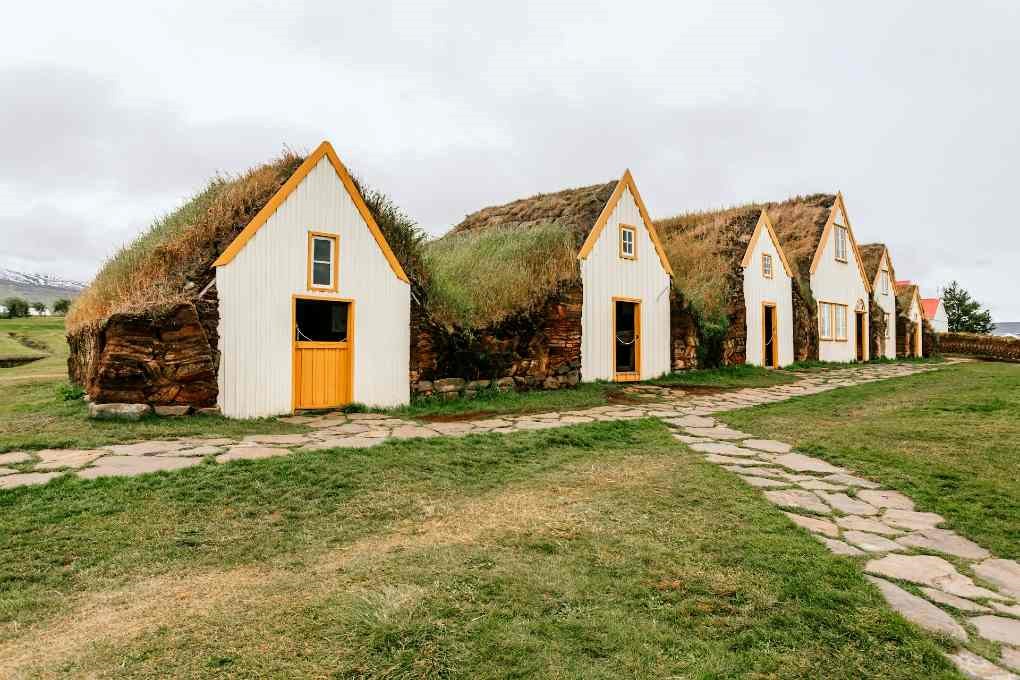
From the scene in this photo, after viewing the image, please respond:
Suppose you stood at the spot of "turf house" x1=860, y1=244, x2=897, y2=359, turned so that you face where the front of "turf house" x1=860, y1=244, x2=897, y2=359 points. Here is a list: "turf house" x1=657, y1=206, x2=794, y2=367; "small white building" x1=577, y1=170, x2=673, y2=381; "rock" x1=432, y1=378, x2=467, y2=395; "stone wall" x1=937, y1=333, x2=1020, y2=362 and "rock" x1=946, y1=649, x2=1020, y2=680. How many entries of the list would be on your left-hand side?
1

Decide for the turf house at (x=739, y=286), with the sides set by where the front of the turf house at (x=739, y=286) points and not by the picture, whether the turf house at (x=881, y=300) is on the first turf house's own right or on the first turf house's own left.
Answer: on the first turf house's own left

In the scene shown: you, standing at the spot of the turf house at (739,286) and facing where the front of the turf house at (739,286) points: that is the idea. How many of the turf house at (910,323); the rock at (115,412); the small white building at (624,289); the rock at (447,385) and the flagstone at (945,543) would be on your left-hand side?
1

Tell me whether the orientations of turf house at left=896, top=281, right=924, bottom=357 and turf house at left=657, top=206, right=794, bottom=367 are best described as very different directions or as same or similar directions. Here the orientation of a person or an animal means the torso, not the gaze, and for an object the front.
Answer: same or similar directions

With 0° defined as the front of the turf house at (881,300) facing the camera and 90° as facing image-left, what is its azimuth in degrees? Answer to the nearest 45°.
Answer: approximately 315°

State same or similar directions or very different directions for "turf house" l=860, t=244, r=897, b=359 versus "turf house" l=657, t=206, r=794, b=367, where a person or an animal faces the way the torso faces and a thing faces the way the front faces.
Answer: same or similar directions

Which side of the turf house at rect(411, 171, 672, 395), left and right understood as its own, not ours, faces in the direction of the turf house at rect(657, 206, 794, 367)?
left

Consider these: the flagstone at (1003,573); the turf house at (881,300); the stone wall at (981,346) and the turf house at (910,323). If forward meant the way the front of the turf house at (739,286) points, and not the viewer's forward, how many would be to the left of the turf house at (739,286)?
3

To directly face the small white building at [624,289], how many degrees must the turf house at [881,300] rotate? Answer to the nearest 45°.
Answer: approximately 45° to its right

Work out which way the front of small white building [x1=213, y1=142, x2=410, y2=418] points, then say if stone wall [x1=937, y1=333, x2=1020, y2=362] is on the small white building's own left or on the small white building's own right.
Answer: on the small white building's own left

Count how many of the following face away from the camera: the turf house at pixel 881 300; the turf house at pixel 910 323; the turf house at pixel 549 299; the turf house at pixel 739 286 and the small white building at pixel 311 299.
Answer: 0

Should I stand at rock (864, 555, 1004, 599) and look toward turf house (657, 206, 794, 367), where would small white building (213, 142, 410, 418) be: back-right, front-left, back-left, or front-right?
front-left

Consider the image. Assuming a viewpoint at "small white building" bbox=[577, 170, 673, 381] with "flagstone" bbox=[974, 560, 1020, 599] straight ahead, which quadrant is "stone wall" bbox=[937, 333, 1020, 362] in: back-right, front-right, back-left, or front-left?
back-left

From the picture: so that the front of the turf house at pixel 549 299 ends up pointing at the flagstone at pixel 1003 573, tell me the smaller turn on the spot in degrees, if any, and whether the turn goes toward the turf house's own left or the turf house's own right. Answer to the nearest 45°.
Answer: approximately 45° to the turf house's own right

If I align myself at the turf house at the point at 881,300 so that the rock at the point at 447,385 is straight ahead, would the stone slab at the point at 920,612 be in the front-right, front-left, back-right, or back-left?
front-left

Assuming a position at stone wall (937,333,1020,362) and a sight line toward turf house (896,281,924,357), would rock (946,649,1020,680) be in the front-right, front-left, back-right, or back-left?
front-left
